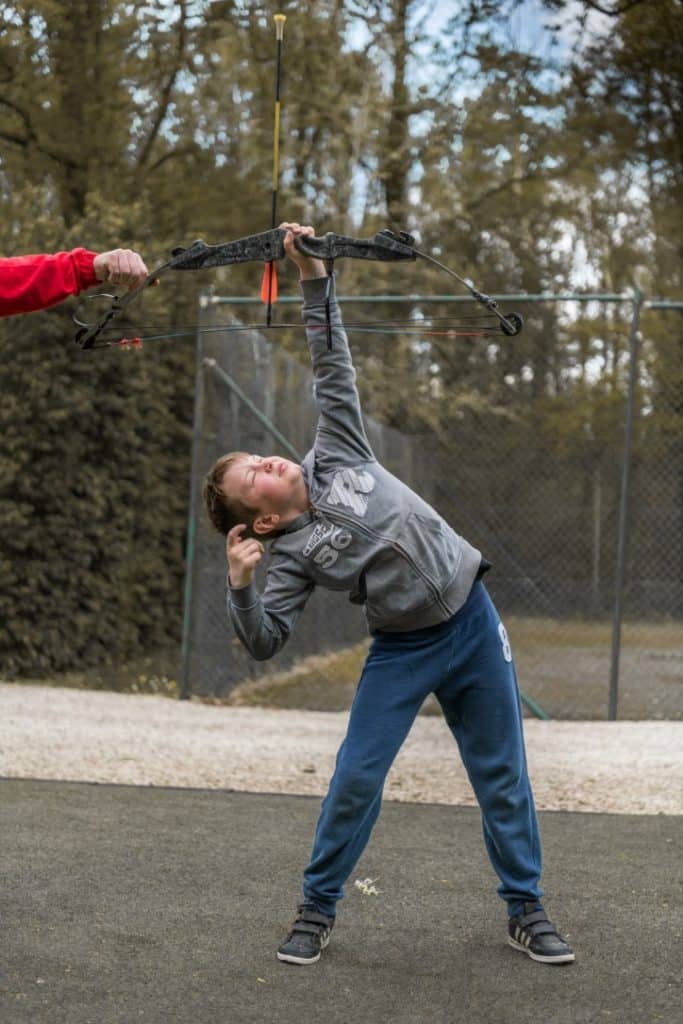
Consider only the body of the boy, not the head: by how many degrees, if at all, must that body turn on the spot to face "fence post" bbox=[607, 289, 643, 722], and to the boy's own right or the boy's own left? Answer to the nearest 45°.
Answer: approximately 180°

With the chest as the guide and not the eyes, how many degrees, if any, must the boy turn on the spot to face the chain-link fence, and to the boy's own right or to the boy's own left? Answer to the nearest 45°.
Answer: approximately 180°

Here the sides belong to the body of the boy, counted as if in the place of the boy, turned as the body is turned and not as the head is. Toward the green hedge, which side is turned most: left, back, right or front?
back

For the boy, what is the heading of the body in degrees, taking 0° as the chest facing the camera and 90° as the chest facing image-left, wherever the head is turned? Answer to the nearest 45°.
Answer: approximately 0°

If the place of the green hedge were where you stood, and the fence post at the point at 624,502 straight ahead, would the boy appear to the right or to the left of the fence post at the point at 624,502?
right
